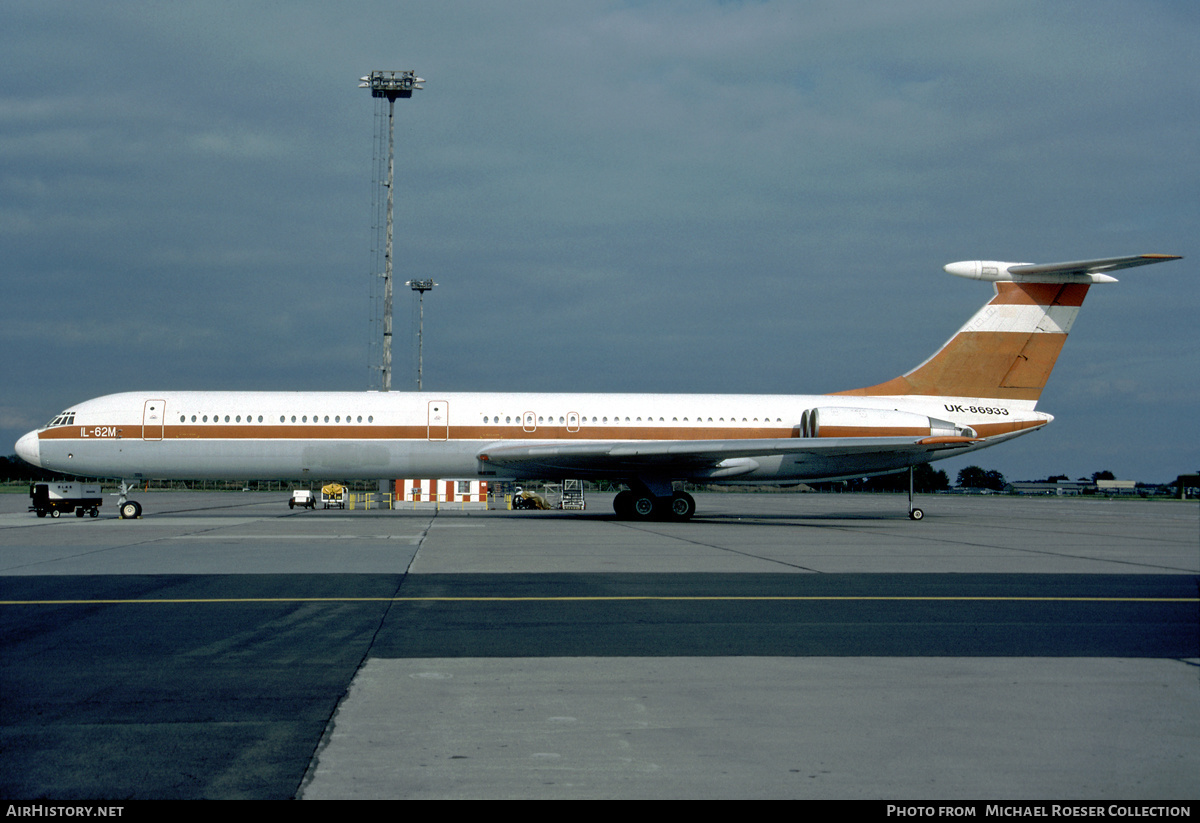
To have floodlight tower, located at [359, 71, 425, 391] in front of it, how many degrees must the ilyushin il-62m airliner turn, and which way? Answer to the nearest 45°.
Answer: approximately 45° to its right

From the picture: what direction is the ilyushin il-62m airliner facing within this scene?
to the viewer's left
